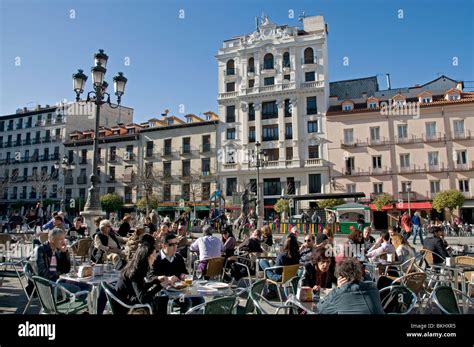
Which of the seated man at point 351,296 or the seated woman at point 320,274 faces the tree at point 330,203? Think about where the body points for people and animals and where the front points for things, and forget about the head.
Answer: the seated man

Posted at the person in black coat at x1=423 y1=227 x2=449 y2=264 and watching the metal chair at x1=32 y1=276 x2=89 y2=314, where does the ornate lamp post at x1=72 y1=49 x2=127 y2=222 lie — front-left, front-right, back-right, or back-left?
front-right

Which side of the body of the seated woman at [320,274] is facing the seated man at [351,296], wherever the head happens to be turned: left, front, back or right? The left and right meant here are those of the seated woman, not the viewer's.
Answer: front

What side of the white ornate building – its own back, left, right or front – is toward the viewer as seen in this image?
front

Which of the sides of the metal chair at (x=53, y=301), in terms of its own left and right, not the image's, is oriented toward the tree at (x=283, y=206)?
front

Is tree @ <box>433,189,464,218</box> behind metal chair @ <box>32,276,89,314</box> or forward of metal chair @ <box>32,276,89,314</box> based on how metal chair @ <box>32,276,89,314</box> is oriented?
forward

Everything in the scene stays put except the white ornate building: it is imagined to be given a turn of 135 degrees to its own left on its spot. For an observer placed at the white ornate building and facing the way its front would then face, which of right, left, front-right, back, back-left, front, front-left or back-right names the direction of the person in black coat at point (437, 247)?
back-right

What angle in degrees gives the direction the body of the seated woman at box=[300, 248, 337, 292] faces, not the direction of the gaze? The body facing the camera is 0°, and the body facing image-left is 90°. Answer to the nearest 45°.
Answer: approximately 0°

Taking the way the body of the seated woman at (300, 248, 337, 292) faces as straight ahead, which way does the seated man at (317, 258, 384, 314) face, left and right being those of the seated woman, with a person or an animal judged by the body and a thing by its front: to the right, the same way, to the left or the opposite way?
the opposite way

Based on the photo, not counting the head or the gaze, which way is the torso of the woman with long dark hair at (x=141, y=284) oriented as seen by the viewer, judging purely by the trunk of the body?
to the viewer's right

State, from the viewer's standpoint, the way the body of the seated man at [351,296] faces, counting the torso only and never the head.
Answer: away from the camera
